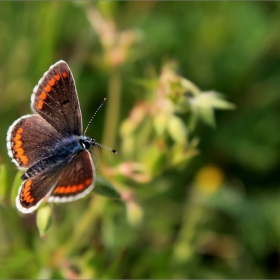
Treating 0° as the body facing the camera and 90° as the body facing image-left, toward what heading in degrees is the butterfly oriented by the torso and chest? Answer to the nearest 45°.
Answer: approximately 270°
